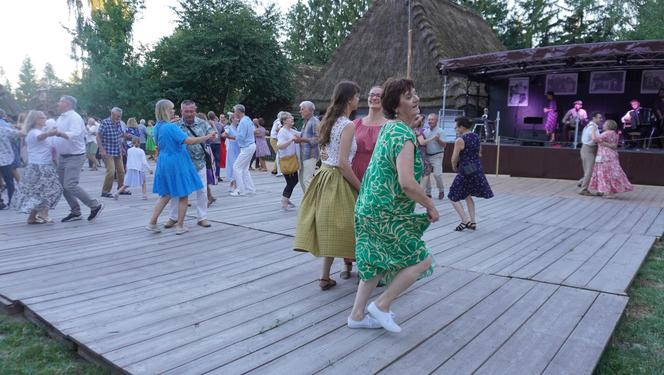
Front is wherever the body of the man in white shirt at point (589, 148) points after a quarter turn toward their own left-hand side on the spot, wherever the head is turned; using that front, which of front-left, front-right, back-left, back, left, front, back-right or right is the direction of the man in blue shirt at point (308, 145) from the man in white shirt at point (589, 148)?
back-left

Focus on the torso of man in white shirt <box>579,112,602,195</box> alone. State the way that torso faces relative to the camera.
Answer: to the viewer's right

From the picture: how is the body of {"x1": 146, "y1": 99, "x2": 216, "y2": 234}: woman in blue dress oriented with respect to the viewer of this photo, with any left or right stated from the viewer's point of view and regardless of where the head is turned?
facing away from the viewer and to the right of the viewer

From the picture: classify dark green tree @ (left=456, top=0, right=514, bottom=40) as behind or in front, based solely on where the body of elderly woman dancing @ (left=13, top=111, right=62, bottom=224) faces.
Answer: in front

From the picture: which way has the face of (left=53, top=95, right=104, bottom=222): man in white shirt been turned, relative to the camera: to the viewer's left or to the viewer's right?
to the viewer's left

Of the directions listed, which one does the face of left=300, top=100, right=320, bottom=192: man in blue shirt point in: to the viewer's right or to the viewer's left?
to the viewer's left

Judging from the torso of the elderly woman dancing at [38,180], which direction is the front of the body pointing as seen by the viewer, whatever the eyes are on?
to the viewer's right

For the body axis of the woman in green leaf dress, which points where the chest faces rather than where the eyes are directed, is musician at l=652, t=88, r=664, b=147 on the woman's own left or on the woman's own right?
on the woman's own left

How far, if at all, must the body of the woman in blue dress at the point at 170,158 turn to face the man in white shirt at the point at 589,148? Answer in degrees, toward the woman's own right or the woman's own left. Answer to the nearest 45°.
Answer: approximately 45° to the woman's own right

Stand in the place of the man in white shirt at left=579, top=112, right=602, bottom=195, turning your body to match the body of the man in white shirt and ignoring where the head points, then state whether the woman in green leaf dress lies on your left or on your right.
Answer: on your right
